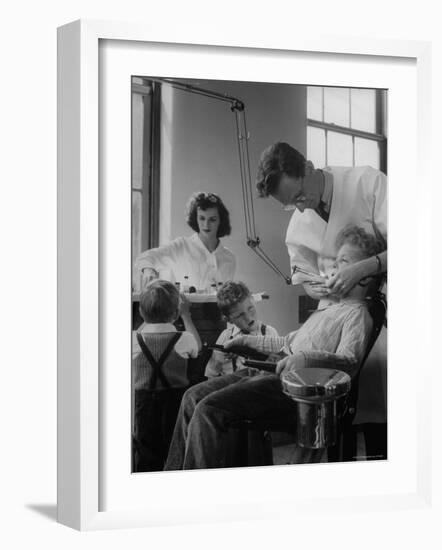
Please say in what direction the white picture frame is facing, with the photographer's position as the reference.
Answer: facing the viewer and to the right of the viewer
